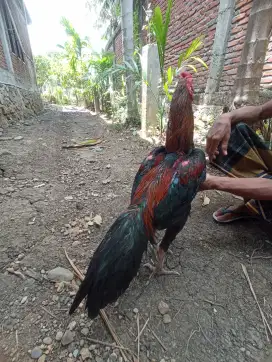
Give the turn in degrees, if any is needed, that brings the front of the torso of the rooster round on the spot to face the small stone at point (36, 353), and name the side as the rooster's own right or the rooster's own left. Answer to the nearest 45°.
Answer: approximately 180°

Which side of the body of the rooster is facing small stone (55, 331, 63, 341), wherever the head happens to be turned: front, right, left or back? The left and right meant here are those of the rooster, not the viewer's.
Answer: back

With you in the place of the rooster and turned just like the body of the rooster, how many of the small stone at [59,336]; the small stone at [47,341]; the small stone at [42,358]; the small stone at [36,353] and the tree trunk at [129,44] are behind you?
4

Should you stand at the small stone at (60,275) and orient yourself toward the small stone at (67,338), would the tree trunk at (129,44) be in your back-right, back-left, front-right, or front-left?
back-left

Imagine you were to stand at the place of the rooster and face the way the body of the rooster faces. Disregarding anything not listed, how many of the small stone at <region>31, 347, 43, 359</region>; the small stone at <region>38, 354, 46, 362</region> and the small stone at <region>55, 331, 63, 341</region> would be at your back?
3

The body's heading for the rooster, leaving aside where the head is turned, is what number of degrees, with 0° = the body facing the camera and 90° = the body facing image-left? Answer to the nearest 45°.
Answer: approximately 225°

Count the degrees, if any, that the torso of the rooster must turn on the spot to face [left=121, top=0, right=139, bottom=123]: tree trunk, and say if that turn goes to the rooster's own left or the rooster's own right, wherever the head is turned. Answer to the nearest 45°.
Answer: approximately 45° to the rooster's own left

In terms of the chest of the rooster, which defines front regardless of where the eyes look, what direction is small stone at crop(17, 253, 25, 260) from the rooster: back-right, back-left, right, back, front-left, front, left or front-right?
back-left

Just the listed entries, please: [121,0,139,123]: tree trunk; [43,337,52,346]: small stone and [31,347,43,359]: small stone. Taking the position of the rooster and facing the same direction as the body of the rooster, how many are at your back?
2

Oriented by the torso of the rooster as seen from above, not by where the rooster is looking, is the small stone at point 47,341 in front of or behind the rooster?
behind

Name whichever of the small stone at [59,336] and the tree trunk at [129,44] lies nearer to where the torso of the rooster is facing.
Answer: the tree trunk

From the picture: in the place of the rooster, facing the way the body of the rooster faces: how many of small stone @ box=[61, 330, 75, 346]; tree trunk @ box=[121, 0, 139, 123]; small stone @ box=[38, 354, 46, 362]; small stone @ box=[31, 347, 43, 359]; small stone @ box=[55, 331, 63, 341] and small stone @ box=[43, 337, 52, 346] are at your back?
5
